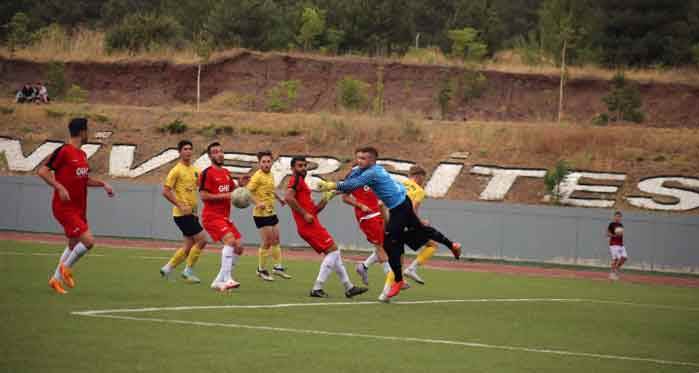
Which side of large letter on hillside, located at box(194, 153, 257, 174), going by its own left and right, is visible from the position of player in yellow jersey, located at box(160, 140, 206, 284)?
front

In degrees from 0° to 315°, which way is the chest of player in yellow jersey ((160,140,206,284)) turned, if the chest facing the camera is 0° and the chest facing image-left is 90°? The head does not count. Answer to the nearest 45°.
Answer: approximately 315°

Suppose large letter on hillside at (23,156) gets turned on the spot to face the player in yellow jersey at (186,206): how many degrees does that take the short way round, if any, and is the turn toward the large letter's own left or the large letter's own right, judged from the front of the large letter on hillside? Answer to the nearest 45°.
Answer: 0° — it already faces them

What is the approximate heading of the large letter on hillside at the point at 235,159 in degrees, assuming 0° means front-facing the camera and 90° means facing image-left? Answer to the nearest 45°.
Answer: approximately 0°

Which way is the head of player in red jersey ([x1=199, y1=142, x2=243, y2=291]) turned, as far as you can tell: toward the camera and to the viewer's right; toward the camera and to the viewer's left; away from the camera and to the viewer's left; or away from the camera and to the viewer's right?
toward the camera and to the viewer's right

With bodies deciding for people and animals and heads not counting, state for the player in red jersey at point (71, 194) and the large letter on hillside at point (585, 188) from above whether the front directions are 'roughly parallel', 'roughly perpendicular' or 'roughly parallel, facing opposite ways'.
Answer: roughly perpendicular

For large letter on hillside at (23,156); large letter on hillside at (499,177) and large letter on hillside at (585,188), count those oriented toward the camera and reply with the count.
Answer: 3

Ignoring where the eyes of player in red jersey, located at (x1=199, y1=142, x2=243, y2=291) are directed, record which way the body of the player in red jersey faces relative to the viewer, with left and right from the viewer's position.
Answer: facing the viewer and to the right of the viewer

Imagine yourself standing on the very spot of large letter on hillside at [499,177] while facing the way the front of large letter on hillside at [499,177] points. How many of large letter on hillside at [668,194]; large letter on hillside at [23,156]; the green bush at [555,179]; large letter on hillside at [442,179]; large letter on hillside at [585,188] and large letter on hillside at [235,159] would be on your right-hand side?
3

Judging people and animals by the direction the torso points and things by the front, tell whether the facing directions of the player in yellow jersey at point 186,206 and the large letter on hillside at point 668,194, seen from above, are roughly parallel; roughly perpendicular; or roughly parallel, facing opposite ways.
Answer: roughly perpendicular
